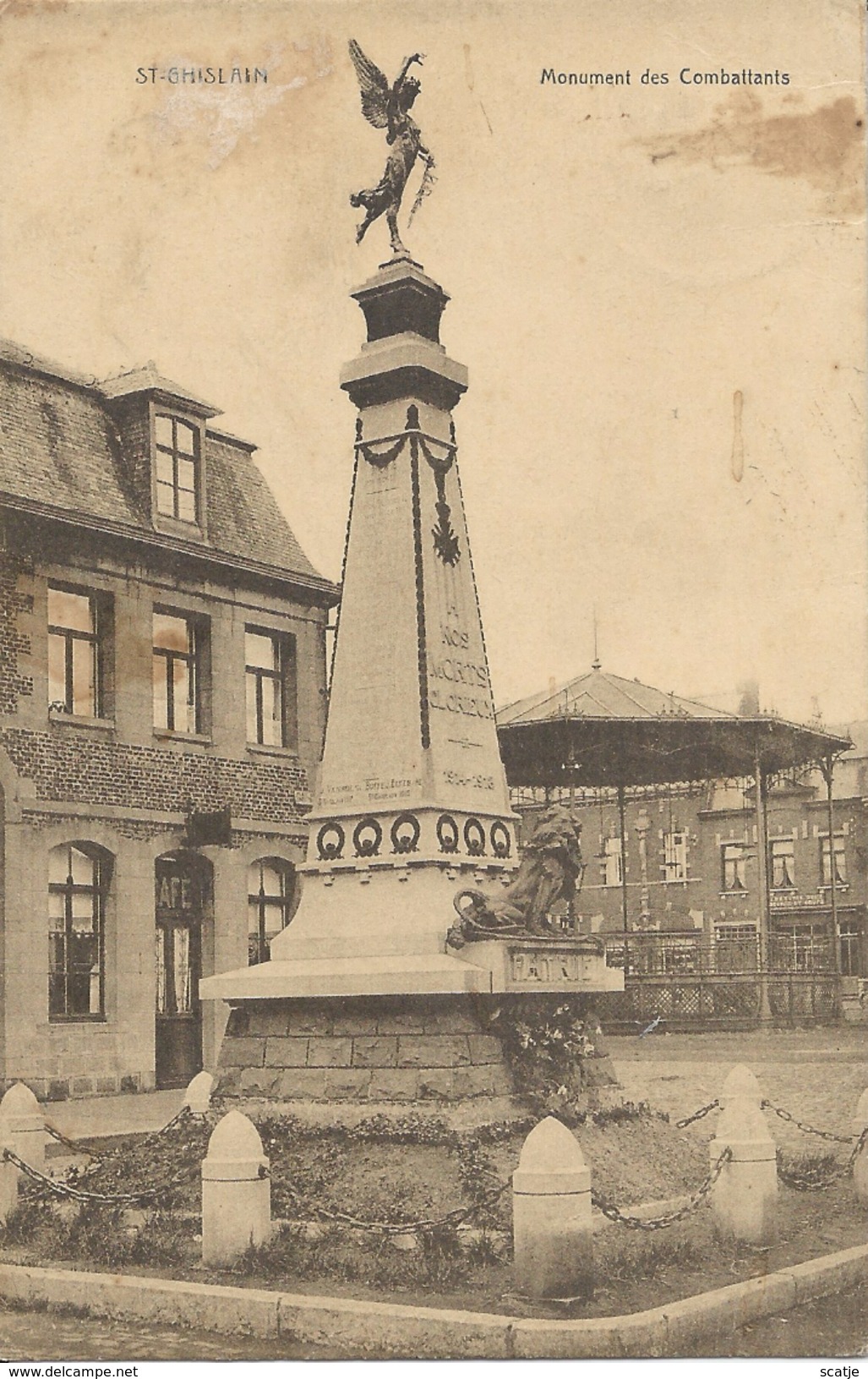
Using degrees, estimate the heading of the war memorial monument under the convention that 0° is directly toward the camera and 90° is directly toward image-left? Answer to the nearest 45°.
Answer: approximately 315°

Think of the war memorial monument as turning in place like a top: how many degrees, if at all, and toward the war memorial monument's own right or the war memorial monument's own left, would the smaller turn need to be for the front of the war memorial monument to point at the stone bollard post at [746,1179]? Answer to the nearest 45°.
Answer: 0° — it already faces it

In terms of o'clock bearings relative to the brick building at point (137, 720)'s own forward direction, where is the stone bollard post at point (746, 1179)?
The stone bollard post is roughly at 1 o'clock from the brick building.

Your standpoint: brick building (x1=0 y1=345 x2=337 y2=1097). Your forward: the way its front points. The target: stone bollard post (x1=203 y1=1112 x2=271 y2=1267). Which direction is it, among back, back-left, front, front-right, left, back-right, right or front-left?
front-right

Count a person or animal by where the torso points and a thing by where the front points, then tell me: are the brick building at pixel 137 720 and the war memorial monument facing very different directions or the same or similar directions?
same or similar directions

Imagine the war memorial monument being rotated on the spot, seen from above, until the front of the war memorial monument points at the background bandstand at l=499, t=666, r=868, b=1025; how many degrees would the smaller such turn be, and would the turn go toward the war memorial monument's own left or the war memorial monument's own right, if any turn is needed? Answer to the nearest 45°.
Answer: approximately 135° to the war memorial monument's own left
